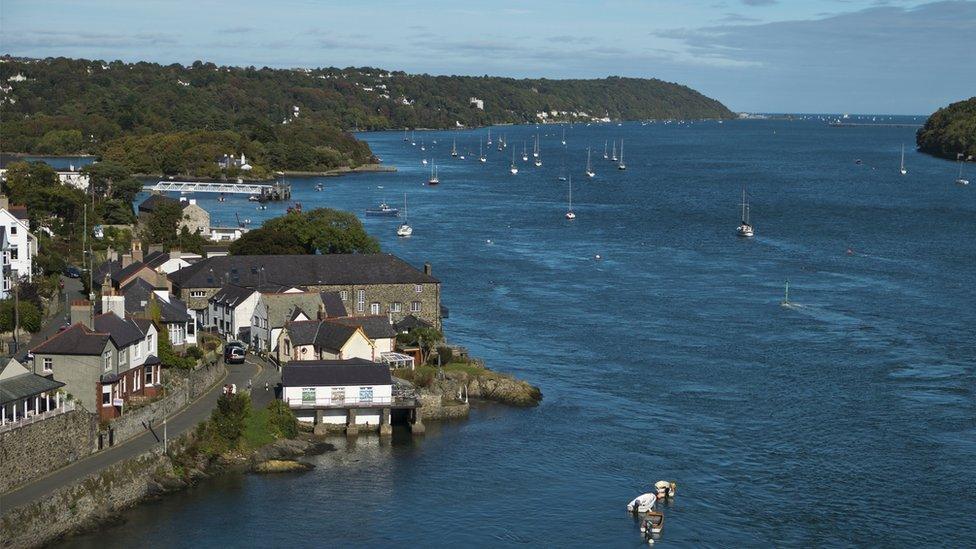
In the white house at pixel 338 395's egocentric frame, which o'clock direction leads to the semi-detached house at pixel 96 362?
The semi-detached house is roughly at 2 o'clock from the white house.

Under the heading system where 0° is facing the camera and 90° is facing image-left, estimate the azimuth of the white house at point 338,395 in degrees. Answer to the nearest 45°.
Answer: approximately 0°

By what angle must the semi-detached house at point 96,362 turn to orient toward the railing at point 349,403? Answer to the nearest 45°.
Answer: approximately 45° to its left

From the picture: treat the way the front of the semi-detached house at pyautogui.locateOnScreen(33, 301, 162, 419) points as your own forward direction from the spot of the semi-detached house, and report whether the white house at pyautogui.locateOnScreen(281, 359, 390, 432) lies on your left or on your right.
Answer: on your left

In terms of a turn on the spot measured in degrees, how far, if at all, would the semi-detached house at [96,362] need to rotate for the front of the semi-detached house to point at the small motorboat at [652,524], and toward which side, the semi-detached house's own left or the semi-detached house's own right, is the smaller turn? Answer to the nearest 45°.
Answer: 0° — it already faces it

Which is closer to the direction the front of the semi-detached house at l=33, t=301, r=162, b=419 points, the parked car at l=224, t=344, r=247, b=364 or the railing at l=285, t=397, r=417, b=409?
the railing

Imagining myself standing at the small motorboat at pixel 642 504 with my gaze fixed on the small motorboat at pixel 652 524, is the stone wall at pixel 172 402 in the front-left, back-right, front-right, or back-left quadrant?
back-right

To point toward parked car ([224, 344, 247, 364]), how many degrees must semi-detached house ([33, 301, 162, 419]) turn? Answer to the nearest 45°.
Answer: approximately 90° to its left

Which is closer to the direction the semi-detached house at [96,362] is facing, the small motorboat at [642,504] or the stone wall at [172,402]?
the small motorboat
